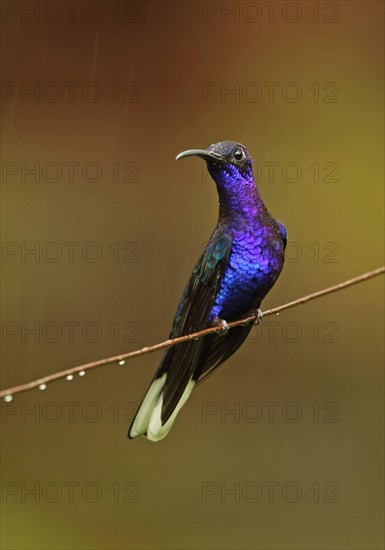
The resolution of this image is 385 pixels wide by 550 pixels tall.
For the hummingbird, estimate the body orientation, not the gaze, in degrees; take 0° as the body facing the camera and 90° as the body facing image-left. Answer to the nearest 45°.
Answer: approximately 315°
